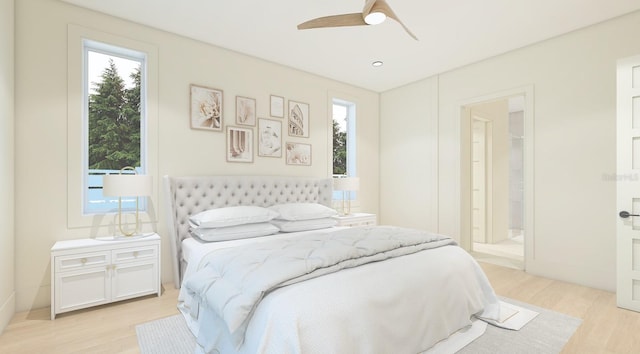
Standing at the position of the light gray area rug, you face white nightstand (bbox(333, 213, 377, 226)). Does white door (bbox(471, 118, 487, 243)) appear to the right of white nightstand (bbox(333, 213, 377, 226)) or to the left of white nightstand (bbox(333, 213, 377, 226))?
right

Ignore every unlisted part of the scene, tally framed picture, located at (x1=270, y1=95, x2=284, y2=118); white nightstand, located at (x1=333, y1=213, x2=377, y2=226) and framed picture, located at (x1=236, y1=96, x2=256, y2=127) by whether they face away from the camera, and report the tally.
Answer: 0

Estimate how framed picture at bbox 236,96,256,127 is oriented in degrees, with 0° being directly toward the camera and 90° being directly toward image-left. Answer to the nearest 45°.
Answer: approximately 315°

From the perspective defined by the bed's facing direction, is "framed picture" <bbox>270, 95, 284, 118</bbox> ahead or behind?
behind

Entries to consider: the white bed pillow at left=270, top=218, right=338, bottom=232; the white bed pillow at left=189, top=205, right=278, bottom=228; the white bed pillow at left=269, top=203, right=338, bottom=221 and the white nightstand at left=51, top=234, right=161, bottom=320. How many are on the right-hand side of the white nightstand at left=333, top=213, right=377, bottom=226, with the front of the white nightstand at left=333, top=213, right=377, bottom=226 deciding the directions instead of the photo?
4

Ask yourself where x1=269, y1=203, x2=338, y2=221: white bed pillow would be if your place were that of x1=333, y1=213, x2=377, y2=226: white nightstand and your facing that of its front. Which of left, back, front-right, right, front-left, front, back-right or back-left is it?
right

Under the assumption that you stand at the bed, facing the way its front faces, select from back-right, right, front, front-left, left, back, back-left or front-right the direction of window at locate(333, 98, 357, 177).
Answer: back-left

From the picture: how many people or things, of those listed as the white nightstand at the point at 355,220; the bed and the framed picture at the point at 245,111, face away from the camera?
0

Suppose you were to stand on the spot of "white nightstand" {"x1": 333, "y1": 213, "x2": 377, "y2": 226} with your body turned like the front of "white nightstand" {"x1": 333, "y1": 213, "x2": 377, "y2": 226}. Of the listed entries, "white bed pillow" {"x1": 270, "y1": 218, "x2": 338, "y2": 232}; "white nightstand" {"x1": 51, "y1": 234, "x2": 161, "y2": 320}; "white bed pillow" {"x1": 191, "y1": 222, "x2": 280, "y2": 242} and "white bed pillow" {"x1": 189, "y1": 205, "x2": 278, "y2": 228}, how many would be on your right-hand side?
4

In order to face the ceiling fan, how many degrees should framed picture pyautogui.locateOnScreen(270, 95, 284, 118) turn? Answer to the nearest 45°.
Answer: approximately 45° to its right

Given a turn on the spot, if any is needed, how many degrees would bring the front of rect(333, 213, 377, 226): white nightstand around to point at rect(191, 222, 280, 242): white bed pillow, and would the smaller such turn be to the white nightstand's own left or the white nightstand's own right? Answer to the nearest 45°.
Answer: approximately 90° to the white nightstand's own right

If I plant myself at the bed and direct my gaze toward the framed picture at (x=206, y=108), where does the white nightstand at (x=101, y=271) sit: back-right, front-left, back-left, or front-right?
front-left

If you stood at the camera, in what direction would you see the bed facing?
facing the viewer and to the right of the viewer
